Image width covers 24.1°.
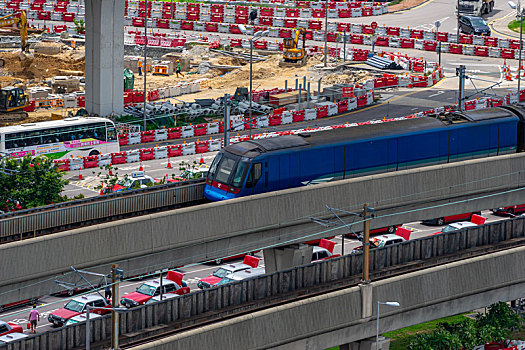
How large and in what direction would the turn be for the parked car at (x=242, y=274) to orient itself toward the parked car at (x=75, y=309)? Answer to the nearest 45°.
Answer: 0° — it already faces it

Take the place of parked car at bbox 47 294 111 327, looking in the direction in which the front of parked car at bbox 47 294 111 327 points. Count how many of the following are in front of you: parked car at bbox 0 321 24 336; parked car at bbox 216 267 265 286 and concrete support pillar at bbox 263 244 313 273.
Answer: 1

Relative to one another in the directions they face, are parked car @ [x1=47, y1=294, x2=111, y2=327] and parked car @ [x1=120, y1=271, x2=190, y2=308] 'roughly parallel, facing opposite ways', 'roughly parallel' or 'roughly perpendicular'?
roughly parallel

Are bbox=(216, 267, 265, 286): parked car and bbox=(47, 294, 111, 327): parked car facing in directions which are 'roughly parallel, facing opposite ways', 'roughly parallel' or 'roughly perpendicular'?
roughly parallel

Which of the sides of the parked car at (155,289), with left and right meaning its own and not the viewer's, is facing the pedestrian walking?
front

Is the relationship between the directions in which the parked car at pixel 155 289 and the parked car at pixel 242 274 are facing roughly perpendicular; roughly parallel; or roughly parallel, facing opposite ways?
roughly parallel

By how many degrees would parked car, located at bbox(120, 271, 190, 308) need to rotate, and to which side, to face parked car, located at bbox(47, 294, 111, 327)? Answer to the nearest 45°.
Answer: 0° — it already faces it

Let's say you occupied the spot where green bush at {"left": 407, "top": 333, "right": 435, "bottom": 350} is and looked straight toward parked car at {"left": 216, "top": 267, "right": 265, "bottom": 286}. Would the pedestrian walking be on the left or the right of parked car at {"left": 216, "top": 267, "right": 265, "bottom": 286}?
left

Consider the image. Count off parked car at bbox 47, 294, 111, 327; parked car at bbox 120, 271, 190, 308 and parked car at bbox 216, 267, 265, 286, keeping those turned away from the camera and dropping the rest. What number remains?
0
